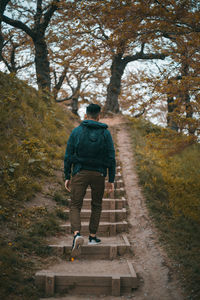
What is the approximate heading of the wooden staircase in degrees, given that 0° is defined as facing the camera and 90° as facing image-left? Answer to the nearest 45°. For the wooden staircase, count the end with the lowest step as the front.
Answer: approximately 0°

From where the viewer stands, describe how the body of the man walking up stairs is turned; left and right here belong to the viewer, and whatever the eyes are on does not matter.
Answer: facing away from the viewer
